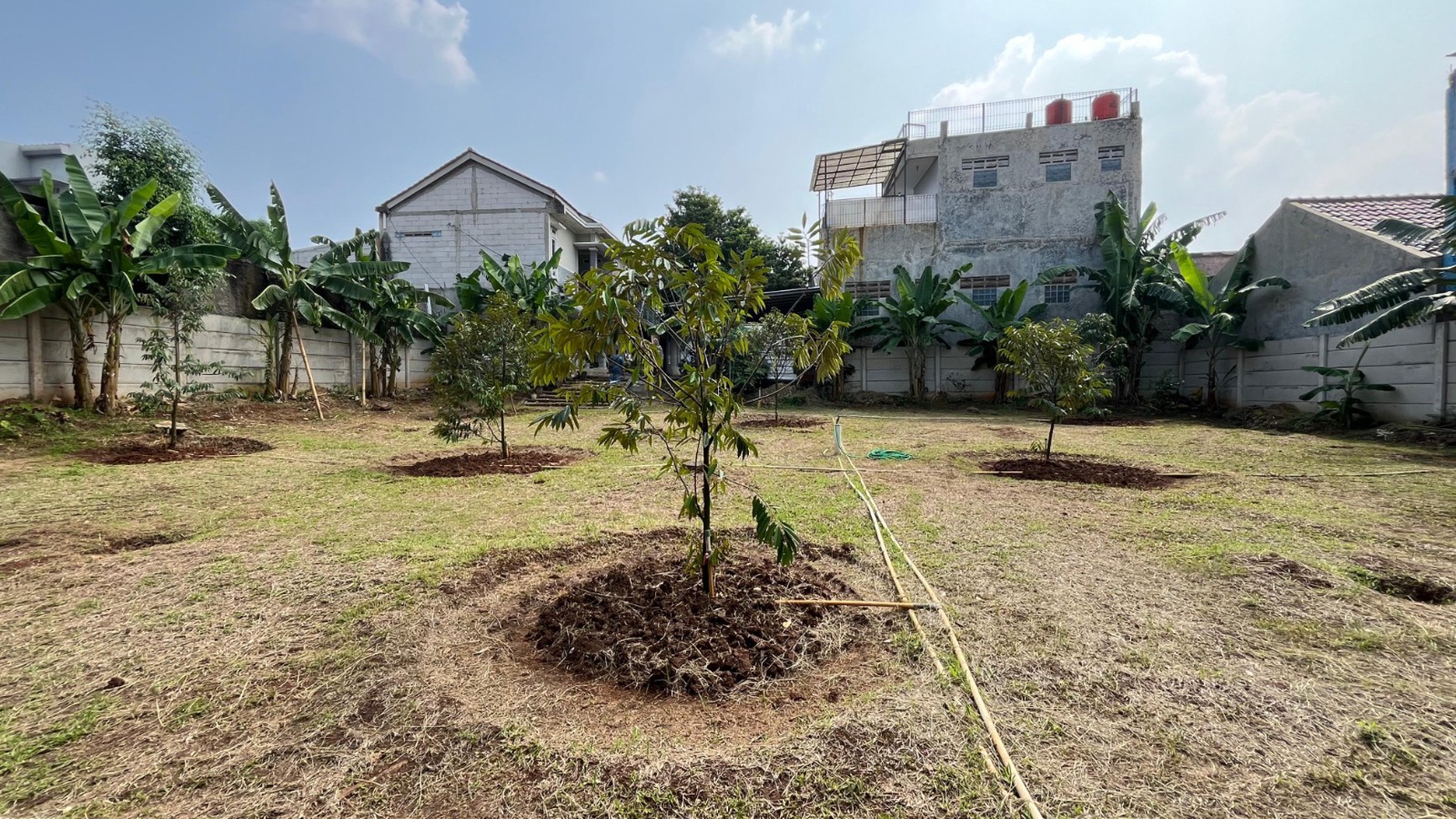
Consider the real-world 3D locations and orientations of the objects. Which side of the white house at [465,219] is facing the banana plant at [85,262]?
right

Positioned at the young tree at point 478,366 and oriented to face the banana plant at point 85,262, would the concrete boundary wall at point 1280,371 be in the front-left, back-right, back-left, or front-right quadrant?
back-right

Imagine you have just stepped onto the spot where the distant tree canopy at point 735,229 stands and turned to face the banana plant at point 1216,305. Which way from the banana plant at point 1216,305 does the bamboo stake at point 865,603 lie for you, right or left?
right
